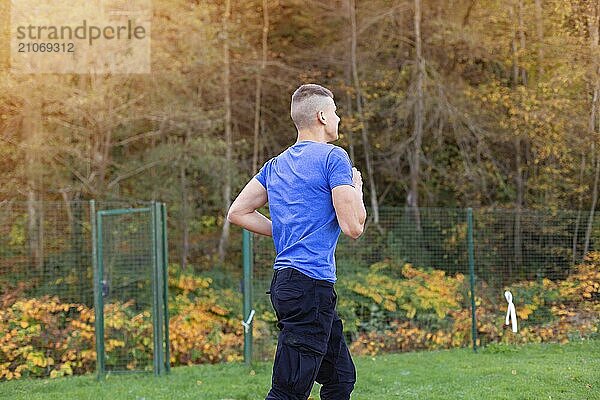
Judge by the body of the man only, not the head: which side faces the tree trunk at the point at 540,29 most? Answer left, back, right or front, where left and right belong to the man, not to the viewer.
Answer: front

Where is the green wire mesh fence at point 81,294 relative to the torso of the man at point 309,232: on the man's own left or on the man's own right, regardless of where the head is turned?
on the man's own left

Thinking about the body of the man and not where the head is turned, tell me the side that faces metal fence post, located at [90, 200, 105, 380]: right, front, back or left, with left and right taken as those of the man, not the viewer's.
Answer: left

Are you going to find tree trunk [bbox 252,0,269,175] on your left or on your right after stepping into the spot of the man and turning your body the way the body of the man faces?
on your left

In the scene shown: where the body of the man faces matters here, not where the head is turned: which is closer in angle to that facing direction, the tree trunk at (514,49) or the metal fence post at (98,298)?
the tree trunk

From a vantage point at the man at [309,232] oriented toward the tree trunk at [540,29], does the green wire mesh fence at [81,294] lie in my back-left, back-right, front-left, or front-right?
front-left

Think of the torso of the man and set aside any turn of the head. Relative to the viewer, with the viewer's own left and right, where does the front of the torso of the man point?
facing away from the viewer and to the right of the viewer

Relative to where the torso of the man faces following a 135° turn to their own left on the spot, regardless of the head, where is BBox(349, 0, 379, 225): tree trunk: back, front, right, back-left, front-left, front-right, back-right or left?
right

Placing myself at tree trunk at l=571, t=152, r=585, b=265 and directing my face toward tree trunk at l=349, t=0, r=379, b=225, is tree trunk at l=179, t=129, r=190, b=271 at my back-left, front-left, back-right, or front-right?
front-left

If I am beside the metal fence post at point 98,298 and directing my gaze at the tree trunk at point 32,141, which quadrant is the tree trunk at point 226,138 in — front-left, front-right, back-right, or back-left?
front-right

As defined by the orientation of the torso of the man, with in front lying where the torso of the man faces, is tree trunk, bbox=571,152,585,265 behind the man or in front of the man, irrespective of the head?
in front

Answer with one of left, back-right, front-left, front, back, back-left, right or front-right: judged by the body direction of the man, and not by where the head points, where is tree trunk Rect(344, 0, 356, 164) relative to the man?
front-left

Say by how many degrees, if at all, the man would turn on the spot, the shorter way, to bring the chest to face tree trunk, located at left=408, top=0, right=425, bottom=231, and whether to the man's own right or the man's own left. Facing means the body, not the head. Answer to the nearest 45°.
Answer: approximately 45° to the man's own left

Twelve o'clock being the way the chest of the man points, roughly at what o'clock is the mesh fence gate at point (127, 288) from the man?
The mesh fence gate is roughly at 10 o'clock from the man.
